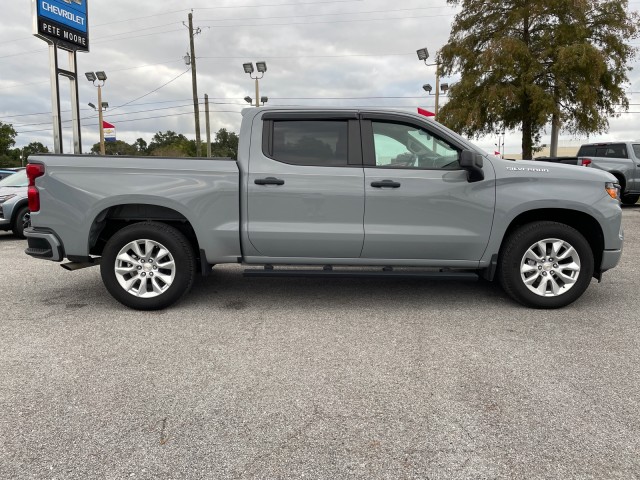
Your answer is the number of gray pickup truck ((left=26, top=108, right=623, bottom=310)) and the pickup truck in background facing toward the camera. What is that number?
0

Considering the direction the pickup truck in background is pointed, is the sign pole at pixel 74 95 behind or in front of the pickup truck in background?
behind

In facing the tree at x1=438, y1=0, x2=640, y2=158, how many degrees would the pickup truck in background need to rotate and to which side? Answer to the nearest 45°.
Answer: approximately 45° to its left

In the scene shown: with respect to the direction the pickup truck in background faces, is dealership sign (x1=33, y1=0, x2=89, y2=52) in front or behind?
behind

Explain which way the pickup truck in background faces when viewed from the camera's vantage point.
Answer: facing away from the viewer and to the right of the viewer

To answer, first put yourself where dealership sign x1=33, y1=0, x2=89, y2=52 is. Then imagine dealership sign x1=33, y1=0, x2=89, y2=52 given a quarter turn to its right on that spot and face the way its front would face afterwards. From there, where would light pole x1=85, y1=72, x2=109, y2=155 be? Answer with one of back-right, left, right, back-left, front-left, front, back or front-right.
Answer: back-right

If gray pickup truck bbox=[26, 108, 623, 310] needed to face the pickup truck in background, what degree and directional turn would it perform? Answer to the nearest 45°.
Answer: approximately 45° to its left

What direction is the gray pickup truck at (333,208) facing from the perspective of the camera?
to the viewer's right

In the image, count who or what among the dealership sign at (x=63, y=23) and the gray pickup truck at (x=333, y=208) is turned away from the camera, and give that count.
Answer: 0

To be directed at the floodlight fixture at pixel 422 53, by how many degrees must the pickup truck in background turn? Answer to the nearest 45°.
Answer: approximately 90° to its left

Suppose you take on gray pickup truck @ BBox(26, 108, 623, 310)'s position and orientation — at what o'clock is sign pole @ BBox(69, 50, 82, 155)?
The sign pole is roughly at 8 o'clock from the gray pickup truck.

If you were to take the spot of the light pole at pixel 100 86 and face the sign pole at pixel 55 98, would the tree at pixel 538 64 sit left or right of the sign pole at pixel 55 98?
left
